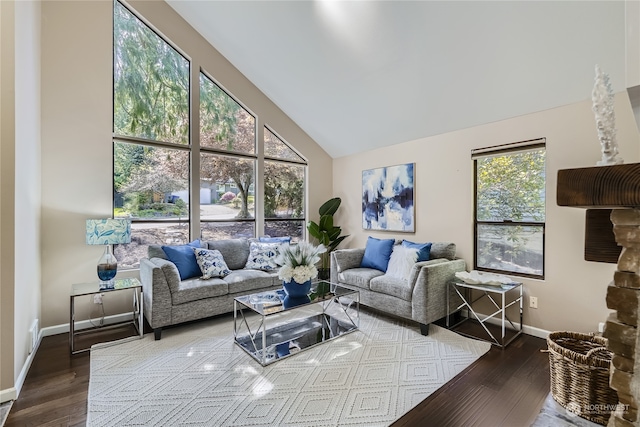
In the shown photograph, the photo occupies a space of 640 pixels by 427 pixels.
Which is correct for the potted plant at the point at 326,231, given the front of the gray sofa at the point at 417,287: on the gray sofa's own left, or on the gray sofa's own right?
on the gray sofa's own right

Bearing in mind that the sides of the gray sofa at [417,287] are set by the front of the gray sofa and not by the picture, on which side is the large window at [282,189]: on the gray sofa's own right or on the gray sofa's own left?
on the gray sofa's own right

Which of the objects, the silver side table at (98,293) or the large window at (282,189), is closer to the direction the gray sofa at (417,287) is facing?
the silver side table

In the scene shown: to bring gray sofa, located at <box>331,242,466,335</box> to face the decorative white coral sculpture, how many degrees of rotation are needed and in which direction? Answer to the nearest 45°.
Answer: approximately 45° to its left

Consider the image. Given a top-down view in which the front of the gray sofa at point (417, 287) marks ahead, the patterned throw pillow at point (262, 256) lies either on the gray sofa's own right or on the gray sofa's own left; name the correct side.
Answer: on the gray sofa's own right

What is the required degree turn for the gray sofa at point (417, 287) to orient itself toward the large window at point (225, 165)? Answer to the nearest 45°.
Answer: approximately 45° to its right

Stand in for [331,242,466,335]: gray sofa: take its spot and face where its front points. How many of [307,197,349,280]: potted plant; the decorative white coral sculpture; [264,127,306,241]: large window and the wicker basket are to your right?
2

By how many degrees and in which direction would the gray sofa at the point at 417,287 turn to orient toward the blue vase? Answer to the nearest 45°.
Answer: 0° — it already faces it

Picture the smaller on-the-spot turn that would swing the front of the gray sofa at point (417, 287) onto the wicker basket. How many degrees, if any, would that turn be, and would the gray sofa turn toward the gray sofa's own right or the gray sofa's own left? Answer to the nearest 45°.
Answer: approximately 90° to the gray sofa's own left

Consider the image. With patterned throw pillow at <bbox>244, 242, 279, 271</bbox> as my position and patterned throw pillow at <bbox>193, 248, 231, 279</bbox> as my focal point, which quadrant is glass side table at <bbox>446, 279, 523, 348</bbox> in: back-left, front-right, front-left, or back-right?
back-left

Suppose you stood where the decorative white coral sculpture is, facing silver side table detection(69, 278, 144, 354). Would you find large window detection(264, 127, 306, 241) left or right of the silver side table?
right

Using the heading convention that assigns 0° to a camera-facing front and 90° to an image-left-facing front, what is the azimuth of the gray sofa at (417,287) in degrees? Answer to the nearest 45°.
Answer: approximately 45°

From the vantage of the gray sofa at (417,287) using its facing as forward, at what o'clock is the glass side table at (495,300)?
The glass side table is roughly at 9 o'clock from the gray sofa.

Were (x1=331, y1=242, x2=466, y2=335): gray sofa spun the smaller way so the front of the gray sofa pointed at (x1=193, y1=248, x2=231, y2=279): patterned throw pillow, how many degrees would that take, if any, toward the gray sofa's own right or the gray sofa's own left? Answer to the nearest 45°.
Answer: approximately 45° to the gray sofa's own right
